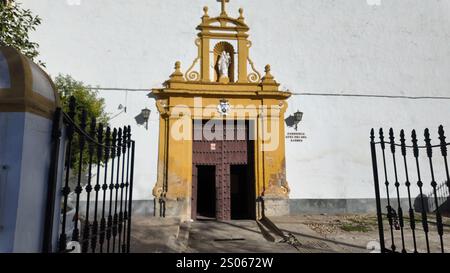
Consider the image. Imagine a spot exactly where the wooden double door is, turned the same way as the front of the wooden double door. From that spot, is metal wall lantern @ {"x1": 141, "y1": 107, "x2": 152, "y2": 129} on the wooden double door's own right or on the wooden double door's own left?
on the wooden double door's own right

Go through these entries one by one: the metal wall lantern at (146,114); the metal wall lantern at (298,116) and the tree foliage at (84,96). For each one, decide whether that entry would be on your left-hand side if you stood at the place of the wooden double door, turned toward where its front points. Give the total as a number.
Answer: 1

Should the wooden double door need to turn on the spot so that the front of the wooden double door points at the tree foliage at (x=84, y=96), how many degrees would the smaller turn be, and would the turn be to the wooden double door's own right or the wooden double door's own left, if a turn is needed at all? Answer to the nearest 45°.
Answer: approximately 90° to the wooden double door's own right

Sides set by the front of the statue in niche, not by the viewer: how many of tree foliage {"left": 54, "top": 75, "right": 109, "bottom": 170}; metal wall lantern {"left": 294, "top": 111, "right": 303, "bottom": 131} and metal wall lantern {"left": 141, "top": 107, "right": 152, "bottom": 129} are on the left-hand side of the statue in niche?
1

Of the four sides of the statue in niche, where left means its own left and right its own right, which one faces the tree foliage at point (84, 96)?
right

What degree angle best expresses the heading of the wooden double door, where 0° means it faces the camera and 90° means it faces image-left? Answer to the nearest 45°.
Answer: approximately 0°

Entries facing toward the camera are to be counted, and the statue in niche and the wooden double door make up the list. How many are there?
2

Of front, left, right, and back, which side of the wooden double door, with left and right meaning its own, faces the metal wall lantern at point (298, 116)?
left

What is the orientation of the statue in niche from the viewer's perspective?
toward the camera

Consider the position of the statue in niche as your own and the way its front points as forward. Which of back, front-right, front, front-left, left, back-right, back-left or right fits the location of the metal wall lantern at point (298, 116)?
left

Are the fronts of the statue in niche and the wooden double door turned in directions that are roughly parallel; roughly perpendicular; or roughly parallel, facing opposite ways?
roughly parallel
